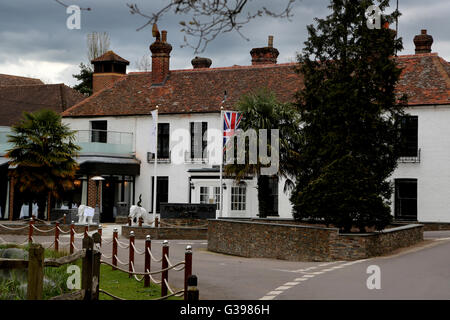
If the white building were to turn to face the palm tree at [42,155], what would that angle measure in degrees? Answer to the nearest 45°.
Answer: approximately 45° to its right

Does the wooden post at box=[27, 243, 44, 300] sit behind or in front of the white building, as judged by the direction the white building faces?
in front

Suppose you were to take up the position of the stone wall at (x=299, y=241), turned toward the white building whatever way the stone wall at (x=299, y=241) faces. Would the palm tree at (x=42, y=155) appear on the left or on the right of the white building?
left

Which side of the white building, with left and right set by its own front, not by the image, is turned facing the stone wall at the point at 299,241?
front

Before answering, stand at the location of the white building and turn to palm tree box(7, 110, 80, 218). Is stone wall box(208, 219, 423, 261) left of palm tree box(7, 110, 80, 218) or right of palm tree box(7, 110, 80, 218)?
left

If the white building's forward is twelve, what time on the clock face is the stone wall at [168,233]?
The stone wall is roughly at 12 o'clock from the white building.

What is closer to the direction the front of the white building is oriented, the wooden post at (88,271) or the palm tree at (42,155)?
the wooden post

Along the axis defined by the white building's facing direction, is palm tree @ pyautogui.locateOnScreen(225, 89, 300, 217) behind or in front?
in front

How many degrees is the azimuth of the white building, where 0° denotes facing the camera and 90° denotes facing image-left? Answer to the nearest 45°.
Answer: approximately 0°
